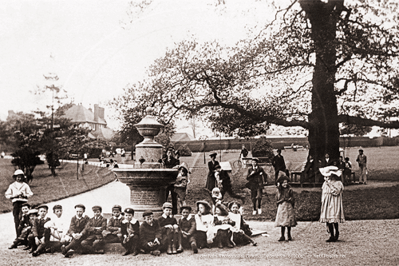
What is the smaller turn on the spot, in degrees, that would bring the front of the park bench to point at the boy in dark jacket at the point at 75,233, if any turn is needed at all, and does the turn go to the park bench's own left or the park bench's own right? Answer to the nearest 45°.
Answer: approximately 45° to the park bench's own right
